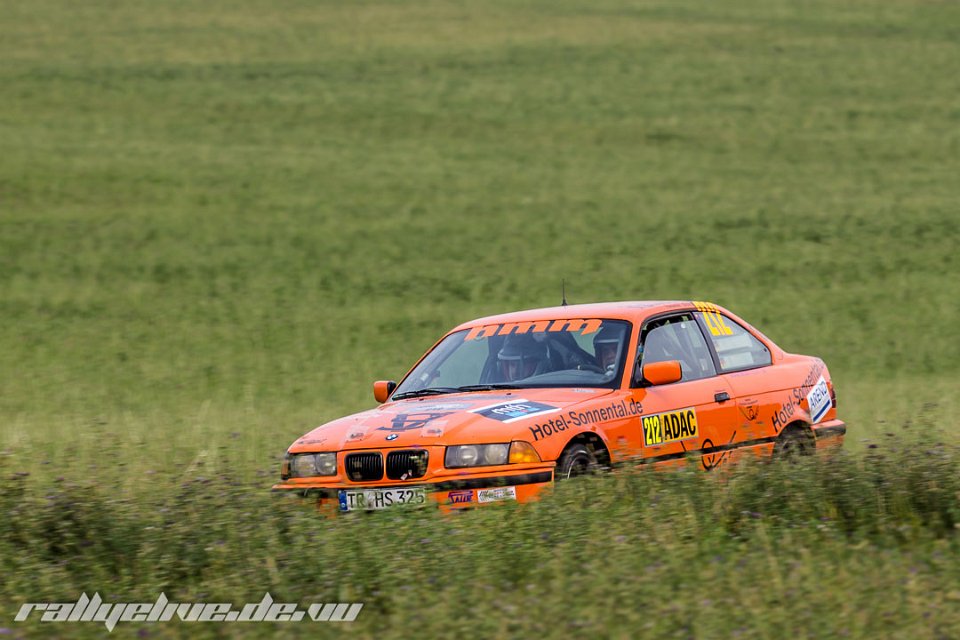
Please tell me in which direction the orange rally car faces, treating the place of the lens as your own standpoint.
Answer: facing the viewer and to the left of the viewer
